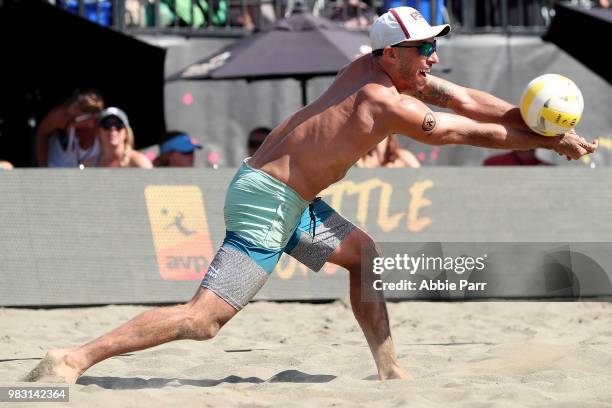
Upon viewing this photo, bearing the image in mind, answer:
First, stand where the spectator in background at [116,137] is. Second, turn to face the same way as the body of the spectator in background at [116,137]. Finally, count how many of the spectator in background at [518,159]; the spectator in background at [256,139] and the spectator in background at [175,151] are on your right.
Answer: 0

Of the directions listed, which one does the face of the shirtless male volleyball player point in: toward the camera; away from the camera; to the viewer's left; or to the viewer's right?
to the viewer's right

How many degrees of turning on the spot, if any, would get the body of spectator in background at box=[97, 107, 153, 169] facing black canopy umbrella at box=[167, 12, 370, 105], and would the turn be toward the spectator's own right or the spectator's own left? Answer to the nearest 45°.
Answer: approximately 90° to the spectator's own left

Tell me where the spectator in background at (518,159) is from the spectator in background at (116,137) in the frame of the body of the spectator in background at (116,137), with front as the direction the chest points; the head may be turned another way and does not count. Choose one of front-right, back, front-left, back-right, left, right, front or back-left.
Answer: left

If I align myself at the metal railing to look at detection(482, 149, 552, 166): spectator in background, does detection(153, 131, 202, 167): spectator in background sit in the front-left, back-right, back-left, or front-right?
front-right

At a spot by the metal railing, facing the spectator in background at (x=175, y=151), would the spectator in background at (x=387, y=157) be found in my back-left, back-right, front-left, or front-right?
front-left

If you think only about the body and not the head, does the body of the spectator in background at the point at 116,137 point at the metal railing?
no

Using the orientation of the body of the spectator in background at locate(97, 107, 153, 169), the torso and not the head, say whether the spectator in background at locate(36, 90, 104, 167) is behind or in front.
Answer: behind

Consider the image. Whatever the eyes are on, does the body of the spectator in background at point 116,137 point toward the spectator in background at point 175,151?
no

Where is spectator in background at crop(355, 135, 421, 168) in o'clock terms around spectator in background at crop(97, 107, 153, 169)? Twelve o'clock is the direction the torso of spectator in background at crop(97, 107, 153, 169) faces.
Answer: spectator in background at crop(355, 135, 421, 168) is roughly at 9 o'clock from spectator in background at crop(97, 107, 153, 169).

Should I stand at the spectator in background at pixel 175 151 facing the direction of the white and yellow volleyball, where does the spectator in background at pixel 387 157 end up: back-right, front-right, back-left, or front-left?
front-left

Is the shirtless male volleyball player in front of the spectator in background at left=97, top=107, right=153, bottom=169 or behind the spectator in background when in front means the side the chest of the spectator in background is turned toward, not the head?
in front

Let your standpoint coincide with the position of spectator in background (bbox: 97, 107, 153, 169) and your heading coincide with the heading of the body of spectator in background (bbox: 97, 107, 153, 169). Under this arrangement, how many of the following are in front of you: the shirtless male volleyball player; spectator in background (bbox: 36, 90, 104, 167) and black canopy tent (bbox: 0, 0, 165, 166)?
1

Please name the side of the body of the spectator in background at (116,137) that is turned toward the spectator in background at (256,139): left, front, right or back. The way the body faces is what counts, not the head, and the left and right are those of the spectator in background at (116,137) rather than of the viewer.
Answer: left

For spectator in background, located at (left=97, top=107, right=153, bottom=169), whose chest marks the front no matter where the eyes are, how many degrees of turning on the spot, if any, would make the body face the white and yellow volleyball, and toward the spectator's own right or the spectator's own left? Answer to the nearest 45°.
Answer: approximately 45° to the spectator's own left

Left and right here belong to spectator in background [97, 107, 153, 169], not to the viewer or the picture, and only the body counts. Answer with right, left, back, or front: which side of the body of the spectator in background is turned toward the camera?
front

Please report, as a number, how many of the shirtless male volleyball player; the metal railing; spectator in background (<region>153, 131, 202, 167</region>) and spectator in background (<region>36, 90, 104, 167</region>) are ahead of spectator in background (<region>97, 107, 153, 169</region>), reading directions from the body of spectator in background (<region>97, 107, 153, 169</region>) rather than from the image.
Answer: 1

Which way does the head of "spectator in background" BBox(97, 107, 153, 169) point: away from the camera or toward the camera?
toward the camera
